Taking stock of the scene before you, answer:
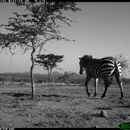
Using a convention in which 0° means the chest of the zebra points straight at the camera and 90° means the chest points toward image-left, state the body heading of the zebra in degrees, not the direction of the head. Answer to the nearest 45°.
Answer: approximately 135°
